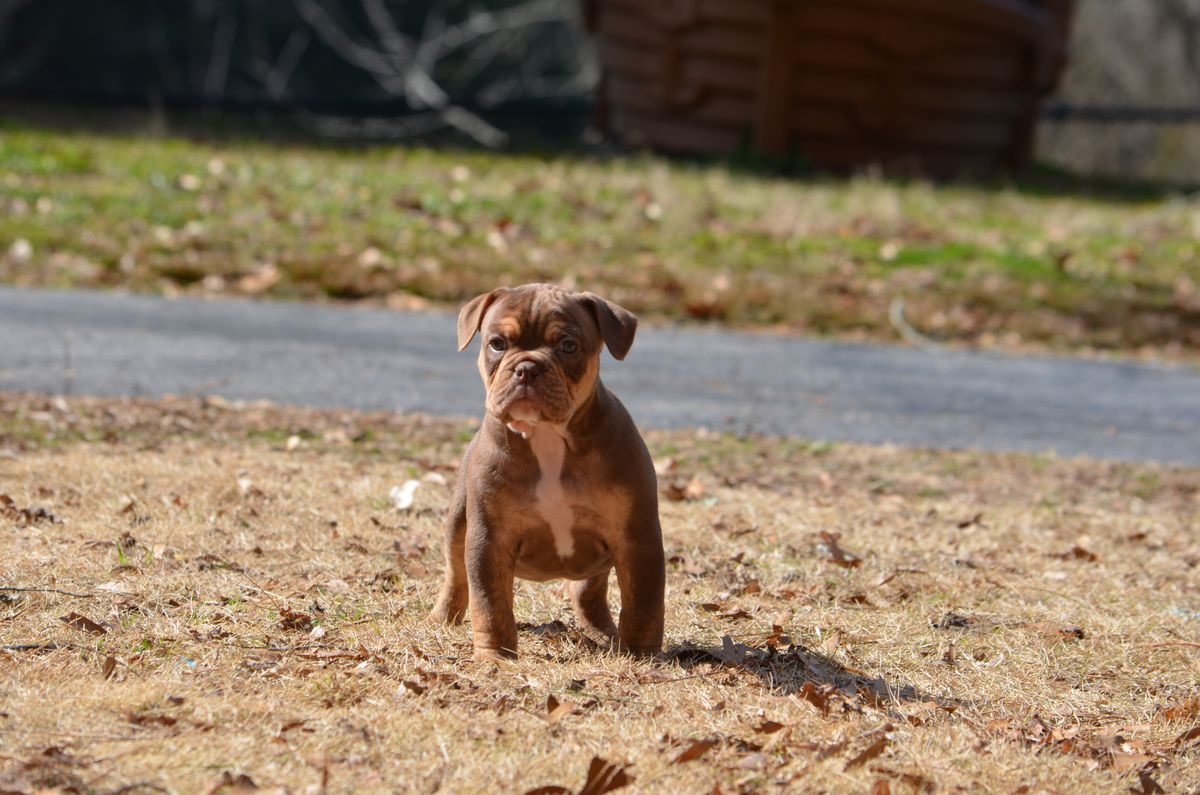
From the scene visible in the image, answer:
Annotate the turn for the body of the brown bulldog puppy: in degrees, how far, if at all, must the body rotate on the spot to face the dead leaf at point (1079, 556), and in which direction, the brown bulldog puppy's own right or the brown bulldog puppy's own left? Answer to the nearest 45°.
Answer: approximately 135° to the brown bulldog puppy's own left

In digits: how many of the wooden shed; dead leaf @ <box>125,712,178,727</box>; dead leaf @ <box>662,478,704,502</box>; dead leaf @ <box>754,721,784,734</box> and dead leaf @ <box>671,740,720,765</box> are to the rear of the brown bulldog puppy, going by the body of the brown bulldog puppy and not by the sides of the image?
2

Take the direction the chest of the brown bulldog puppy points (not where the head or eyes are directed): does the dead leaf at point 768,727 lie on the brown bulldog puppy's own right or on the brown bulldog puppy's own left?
on the brown bulldog puppy's own left

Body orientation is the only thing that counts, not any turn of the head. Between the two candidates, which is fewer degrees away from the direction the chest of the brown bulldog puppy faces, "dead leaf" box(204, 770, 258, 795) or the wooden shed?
the dead leaf

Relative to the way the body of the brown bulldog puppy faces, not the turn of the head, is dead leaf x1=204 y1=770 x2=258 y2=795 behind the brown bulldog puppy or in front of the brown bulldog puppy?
in front

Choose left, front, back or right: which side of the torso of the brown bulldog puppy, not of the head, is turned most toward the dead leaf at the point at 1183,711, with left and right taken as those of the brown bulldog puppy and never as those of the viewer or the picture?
left

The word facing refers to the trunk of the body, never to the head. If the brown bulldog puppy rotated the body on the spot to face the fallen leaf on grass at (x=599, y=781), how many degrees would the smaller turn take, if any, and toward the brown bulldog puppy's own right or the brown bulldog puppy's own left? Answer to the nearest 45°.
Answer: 0° — it already faces it

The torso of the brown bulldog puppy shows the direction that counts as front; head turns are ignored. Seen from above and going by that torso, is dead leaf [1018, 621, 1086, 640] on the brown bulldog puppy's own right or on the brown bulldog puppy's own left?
on the brown bulldog puppy's own left

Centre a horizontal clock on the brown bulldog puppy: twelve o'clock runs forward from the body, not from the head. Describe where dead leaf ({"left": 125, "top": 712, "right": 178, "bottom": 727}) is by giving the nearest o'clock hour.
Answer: The dead leaf is roughly at 2 o'clock from the brown bulldog puppy.

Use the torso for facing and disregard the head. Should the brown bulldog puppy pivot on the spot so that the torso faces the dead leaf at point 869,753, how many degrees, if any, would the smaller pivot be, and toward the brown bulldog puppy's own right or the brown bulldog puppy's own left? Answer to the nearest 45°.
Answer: approximately 45° to the brown bulldog puppy's own left

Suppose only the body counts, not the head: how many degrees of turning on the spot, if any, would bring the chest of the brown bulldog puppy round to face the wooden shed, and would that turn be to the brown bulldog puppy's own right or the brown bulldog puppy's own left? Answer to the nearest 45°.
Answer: approximately 180°

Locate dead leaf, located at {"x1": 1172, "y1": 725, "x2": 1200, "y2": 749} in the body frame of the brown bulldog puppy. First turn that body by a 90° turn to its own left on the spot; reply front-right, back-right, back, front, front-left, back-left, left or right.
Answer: front

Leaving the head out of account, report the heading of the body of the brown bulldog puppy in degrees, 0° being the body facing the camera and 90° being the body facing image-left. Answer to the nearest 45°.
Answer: approximately 0°

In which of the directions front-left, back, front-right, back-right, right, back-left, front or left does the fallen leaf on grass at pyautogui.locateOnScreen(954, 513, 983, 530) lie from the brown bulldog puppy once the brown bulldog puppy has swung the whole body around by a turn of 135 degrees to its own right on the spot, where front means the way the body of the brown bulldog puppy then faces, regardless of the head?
right
